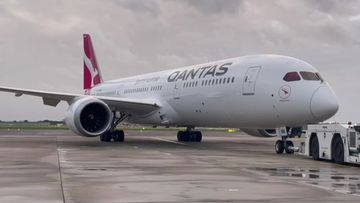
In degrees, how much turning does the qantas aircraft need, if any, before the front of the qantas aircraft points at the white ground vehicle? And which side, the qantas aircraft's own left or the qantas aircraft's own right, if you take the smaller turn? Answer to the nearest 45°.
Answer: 0° — it already faces it

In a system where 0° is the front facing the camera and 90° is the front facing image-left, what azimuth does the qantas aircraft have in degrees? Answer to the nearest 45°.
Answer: approximately 315°
